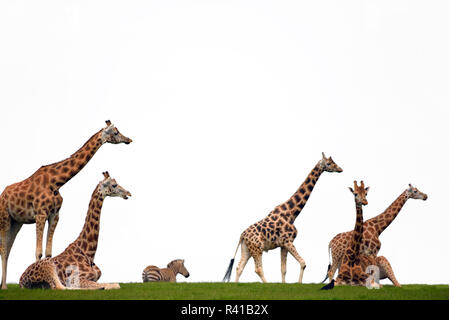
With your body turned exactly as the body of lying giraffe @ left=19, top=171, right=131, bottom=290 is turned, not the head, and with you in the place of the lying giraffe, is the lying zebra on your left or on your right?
on your left

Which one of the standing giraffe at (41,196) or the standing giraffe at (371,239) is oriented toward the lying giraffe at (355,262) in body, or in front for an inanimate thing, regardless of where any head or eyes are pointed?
the standing giraffe at (41,196)

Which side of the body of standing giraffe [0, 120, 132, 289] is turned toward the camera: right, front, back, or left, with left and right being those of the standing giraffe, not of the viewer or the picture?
right

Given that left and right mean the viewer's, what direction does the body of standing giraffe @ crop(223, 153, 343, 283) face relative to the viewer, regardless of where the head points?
facing to the right of the viewer

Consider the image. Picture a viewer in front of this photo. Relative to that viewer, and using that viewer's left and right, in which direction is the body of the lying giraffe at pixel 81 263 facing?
facing to the right of the viewer

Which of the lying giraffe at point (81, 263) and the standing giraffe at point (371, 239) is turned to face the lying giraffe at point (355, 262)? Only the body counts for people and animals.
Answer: the lying giraffe at point (81, 263)

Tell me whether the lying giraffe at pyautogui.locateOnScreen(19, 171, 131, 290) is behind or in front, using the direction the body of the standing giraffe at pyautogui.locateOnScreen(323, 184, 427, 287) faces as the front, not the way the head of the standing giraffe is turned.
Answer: behind

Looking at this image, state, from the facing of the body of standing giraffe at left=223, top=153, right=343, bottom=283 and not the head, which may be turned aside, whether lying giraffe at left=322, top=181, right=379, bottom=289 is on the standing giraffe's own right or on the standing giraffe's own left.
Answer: on the standing giraffe's own right

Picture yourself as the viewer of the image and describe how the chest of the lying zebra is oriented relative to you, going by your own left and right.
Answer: facing to the right of the viewer

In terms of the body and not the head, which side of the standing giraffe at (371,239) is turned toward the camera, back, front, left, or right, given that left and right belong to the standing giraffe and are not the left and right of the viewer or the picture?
right

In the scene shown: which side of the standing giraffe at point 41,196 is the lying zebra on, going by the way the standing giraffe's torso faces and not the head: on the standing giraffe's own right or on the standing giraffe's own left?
on the standing giraffe's own left

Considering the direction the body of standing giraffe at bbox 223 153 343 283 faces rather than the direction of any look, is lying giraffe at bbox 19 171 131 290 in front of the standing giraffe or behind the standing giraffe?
behind
